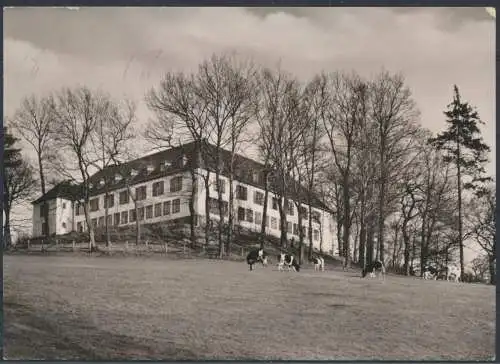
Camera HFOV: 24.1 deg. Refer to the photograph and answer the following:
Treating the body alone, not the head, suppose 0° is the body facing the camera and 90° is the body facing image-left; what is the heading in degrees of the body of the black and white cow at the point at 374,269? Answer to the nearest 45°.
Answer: approximately 90°

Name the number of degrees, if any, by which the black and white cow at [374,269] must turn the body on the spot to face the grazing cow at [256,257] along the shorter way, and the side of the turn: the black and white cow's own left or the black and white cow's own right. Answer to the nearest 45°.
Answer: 0° — it already faces it
